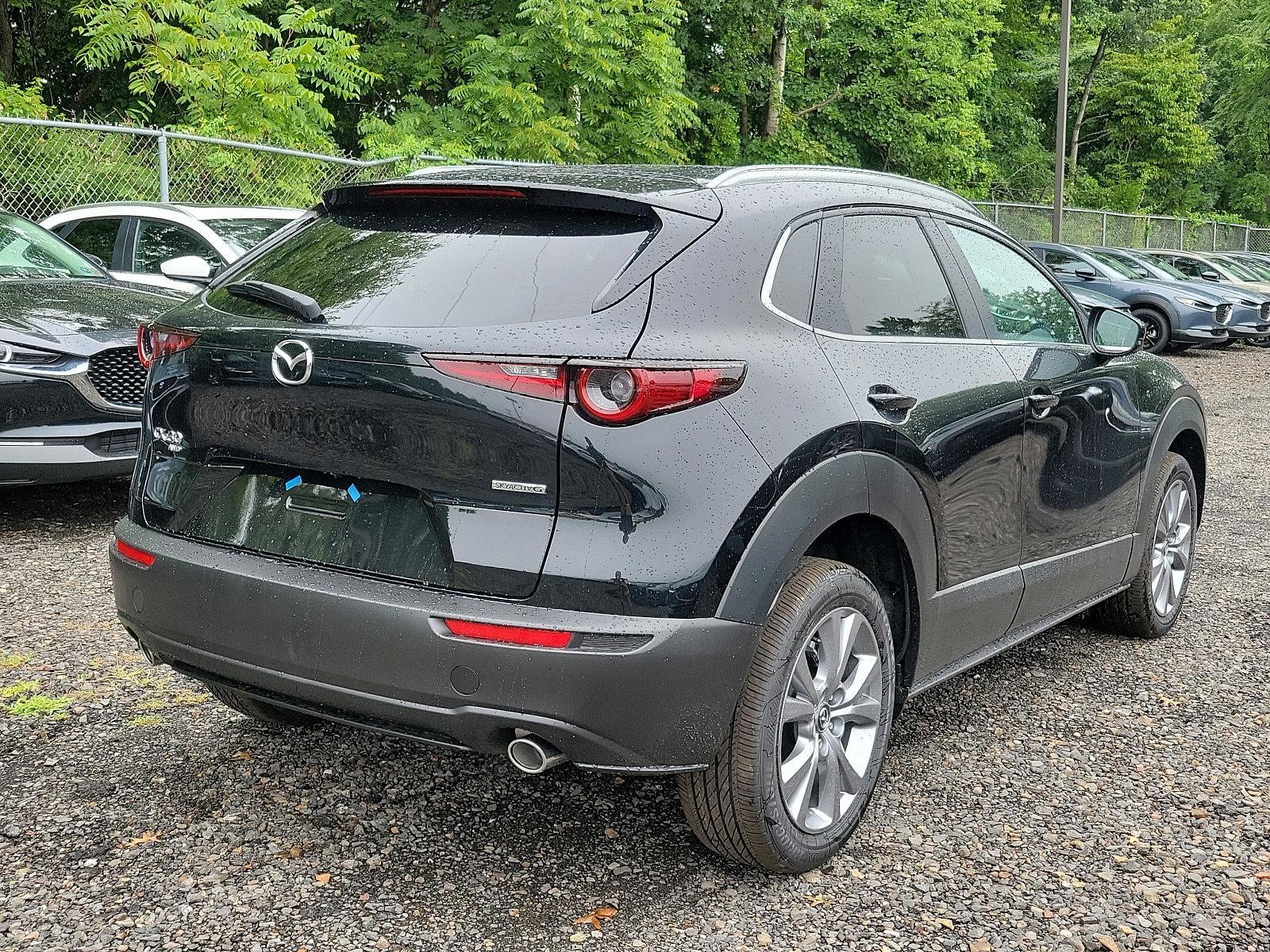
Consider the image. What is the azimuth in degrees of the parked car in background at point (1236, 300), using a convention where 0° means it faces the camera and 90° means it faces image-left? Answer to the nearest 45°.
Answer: approximately 315°

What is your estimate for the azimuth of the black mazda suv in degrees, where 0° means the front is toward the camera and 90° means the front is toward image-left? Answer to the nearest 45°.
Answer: approximately 225°

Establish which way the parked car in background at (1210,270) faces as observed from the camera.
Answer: facing the viewer and to the right of the viewer

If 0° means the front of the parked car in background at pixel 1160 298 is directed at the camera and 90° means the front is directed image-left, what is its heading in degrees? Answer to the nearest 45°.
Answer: approximately 315°

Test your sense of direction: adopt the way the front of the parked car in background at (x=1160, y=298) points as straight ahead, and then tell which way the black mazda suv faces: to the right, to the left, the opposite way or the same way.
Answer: to the left

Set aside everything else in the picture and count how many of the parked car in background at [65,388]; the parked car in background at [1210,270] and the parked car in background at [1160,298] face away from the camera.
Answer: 0

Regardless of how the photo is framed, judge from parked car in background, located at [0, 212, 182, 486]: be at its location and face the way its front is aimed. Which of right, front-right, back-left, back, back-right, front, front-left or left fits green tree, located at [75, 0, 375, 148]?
back-left

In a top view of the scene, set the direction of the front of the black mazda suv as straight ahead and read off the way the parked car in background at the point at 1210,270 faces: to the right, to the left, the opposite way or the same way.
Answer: to the right

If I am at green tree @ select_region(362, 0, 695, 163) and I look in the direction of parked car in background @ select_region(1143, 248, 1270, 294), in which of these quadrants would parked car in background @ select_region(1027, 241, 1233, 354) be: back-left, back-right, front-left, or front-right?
front-right

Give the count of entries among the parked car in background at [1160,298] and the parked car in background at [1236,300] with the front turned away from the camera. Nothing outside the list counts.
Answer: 0
